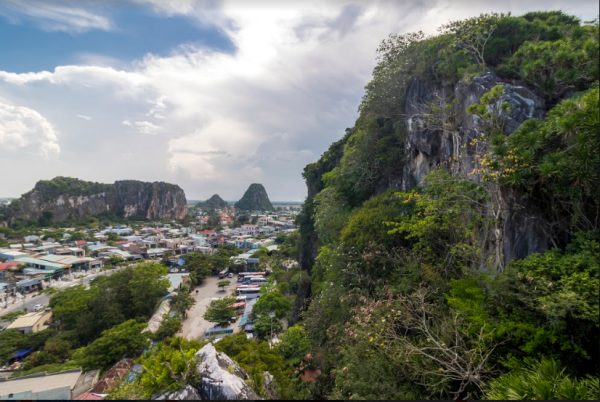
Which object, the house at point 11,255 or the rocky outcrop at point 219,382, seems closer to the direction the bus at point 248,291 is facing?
the house

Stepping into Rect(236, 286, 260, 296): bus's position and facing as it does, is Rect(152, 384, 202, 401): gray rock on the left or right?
on its left

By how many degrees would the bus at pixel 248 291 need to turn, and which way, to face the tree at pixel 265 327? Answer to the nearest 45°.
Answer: approximately 90° to its left

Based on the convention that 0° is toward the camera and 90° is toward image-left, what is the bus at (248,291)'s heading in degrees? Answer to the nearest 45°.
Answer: approximately 90°

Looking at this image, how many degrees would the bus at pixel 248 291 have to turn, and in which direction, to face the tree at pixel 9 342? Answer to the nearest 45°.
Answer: approximately 45° to its left

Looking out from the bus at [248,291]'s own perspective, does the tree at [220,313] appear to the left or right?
on its left

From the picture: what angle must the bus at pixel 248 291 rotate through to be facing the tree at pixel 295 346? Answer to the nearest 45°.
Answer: approximately 90° to its left

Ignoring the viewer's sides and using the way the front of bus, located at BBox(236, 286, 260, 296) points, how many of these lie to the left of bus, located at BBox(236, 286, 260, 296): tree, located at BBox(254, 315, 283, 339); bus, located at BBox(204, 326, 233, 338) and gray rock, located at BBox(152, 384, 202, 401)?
3

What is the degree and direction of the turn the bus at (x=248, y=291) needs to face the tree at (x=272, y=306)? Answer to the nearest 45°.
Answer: approximately 90° to its left

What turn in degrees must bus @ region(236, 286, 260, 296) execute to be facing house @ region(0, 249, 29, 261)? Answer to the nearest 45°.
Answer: approximately 45° to its right
